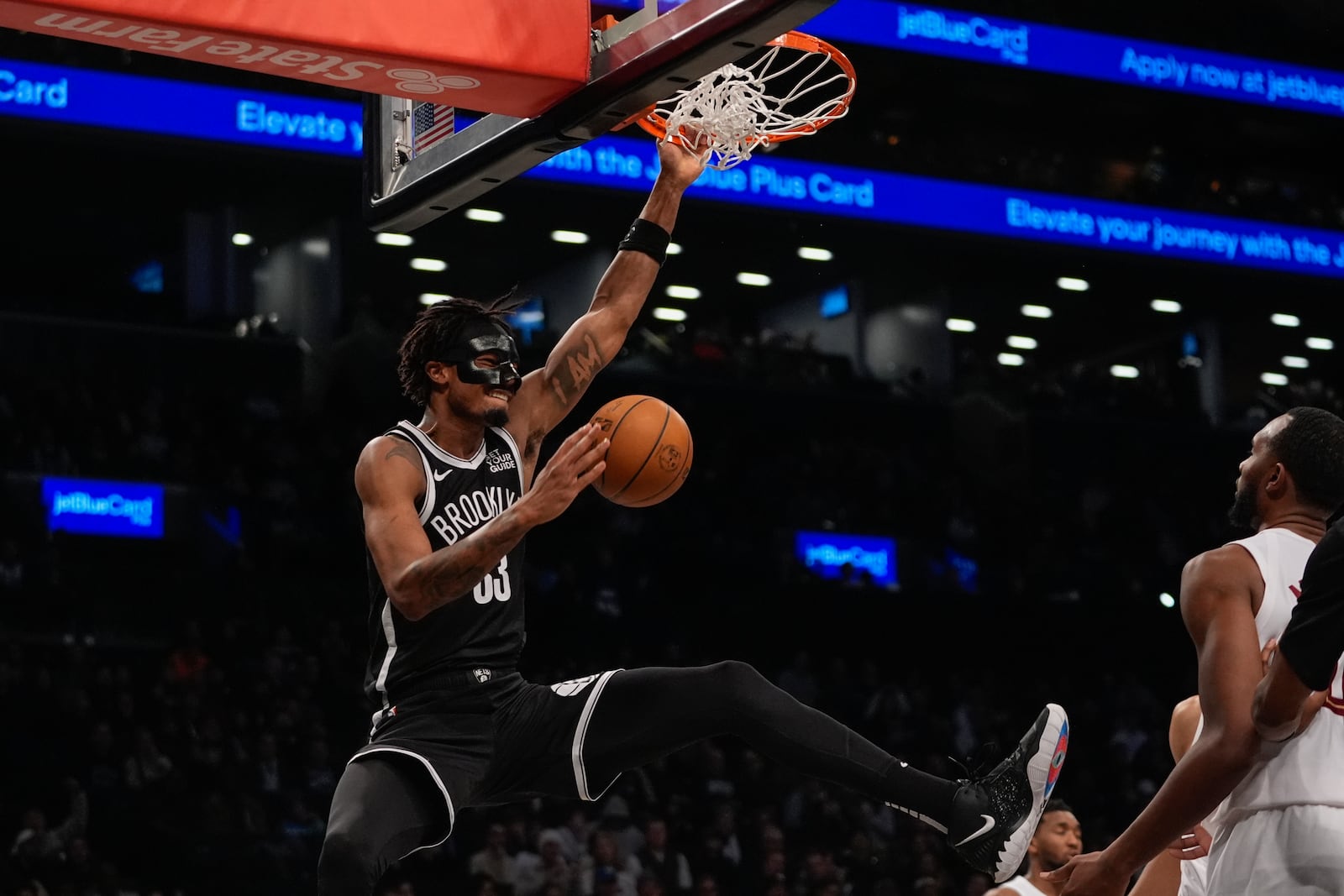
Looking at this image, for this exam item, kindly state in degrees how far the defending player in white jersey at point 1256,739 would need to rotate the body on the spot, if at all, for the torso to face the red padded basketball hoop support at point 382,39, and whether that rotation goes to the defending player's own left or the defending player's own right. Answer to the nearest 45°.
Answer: approximately 45° to the defending player's own left

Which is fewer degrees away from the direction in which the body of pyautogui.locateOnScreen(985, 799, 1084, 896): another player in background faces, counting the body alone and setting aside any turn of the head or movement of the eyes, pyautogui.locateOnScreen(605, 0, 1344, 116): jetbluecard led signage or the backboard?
the backboard

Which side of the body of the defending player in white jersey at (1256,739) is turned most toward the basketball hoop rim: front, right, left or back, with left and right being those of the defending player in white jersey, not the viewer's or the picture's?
front

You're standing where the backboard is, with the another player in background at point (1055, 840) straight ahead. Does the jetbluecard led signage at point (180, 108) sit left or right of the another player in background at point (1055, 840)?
left

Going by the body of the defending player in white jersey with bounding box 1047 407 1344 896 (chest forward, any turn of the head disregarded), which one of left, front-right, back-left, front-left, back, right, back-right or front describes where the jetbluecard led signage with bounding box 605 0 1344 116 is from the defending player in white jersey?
front-right

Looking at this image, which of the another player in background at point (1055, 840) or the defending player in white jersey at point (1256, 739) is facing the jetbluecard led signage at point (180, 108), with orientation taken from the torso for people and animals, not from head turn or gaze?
the defending player in white jersey

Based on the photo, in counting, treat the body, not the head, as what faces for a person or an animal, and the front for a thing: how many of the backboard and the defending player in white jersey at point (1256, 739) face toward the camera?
0

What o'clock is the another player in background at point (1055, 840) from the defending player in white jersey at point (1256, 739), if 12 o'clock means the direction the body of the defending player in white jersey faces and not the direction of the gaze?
Another player in background is roughly at 1 o'clock from the defending player in white jersey.

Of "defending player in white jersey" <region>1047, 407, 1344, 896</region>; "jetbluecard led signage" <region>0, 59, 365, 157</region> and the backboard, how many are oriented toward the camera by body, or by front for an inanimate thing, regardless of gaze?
1

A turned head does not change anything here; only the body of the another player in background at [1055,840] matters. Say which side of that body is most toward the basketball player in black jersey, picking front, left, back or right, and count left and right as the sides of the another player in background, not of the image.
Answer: right

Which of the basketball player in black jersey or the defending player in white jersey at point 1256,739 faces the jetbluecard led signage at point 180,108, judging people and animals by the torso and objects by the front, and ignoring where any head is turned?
the defending player in white jersey

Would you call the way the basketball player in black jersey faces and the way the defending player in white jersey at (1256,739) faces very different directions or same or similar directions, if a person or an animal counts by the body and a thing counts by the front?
very different directions
